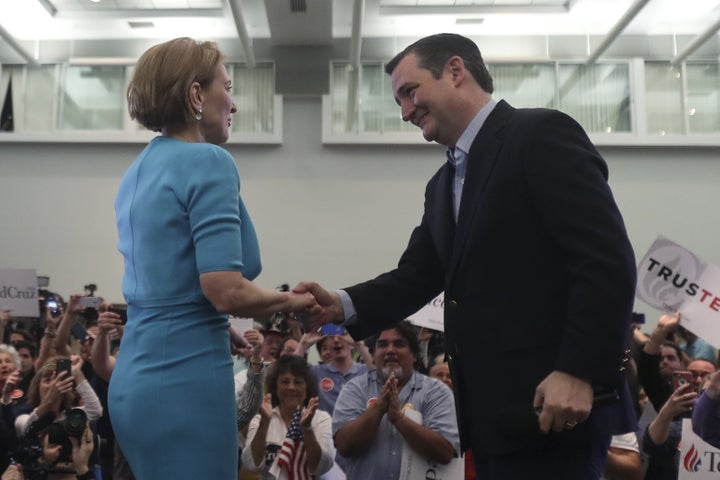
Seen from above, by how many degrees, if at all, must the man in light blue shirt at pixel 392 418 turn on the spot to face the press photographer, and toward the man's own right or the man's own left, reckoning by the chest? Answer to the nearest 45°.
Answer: approximately 90° to the man's own right

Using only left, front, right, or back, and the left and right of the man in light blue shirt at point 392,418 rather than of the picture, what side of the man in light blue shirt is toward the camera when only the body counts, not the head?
front

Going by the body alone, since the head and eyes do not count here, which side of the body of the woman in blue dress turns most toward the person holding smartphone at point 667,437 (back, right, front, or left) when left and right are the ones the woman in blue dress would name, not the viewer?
front

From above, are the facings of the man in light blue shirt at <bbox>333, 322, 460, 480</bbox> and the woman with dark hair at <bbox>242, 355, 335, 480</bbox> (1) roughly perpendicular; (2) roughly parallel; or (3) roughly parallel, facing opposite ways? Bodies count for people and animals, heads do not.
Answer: roughly parallel

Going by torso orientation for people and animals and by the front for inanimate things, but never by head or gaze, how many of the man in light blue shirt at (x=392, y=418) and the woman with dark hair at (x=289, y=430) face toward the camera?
2

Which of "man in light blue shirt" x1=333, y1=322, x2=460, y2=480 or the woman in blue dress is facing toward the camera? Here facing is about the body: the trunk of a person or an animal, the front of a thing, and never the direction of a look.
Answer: the man in light blue shirt

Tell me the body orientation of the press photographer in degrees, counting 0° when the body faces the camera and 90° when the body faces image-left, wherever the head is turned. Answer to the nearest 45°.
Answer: approximately 315°

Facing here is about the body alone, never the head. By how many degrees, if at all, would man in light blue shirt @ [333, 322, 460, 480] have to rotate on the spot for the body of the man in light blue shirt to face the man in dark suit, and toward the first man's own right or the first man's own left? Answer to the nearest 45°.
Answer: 0° — they already face them

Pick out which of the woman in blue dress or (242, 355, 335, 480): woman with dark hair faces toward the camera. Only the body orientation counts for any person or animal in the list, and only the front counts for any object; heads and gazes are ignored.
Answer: the woman with dark hair

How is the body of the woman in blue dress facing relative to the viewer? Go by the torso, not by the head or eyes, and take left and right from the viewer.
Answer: facing away from the viewer and to the right of the viewer

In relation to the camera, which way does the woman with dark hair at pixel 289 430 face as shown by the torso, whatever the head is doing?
toward the camera

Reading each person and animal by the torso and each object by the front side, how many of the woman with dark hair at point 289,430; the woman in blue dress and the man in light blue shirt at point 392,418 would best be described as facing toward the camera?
2

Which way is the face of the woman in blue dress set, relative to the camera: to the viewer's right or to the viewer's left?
to the viewer's right

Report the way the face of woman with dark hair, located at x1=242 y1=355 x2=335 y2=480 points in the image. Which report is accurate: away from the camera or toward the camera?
toward the camera
